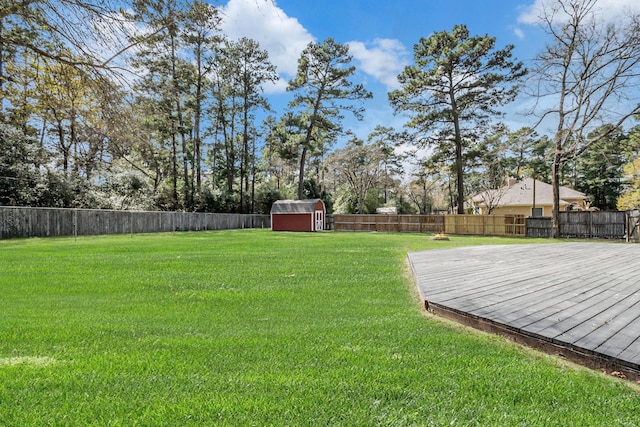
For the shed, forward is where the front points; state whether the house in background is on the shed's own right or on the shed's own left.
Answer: on the shed's own left

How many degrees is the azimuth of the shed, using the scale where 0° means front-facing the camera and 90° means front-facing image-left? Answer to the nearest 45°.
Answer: approximately 315°

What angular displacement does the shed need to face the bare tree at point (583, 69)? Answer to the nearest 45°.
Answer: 0° — it already faces it

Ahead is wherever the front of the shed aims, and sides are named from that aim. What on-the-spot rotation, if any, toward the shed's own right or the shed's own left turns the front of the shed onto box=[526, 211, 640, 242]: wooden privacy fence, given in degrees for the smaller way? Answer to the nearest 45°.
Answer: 0° — it already faces it

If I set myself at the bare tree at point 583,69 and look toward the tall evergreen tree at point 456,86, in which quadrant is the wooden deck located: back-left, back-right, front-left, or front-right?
back-left
